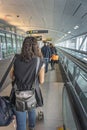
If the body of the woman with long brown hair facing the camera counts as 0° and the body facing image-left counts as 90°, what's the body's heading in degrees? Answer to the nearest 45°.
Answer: approximately 180°
